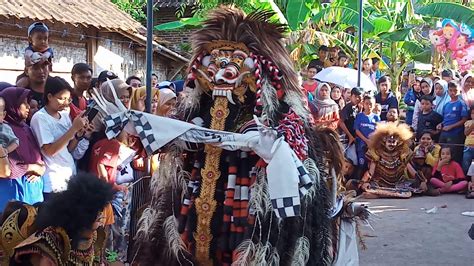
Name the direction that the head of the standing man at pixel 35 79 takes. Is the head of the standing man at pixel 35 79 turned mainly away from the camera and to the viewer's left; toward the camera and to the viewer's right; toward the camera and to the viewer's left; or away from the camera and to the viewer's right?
toward the camera and to the viewer's right

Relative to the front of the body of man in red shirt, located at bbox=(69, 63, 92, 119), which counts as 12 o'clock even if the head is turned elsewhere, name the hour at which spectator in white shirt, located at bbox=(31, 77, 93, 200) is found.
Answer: The spectator in white shirt is roughly at 2 o'clock from the man in red shirt.

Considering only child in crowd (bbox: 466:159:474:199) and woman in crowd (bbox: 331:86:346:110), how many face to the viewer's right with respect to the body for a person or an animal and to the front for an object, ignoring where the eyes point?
0

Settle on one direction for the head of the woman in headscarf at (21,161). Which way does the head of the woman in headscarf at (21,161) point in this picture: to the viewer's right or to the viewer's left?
to the viewer's right

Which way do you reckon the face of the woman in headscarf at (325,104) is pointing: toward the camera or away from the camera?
toward the camera

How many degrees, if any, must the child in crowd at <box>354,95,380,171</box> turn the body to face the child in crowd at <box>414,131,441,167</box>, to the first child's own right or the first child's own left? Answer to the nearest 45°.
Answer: approximately 90° to the first child's own left

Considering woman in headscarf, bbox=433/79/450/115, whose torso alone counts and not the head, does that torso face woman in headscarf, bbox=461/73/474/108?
no

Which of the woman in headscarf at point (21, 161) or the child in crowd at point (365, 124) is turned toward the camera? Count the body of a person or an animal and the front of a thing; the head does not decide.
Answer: the child in crowd

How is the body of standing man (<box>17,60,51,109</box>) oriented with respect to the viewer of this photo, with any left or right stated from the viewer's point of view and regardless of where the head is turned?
facing the viewer and to the right of the viewer

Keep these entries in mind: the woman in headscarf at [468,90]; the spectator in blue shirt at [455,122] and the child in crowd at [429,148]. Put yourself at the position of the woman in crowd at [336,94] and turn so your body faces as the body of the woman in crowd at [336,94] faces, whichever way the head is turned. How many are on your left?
3

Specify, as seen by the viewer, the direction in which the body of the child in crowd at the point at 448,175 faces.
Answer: toward the camera

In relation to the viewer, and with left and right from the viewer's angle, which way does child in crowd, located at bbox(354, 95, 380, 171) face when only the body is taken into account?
facing the viewer

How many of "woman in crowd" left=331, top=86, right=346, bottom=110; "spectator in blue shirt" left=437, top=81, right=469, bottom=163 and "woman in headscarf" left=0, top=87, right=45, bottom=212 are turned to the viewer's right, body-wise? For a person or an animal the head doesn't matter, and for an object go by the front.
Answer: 1
